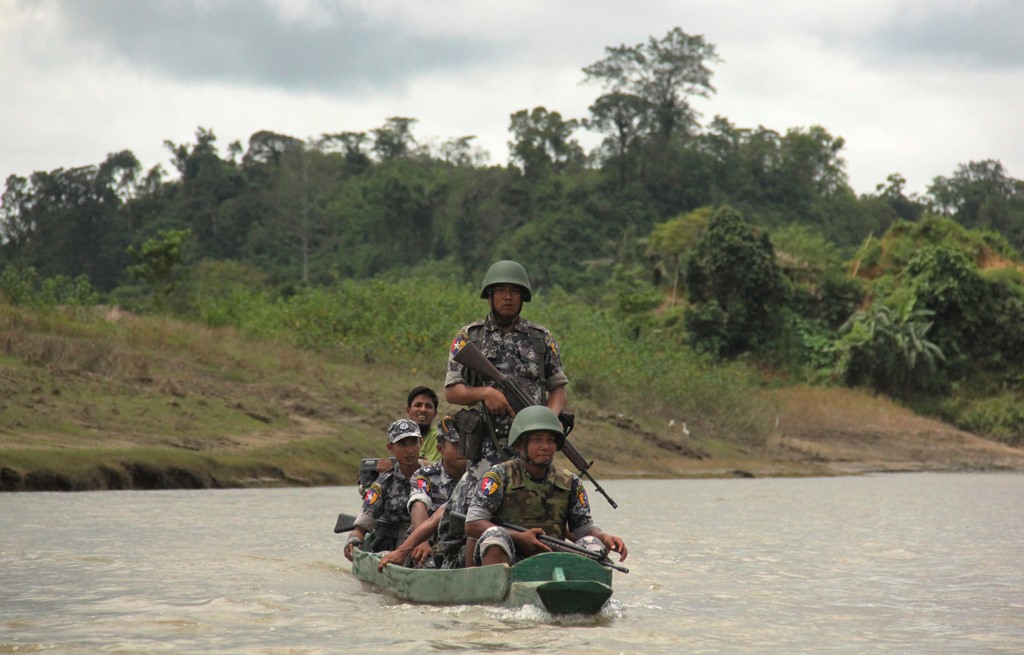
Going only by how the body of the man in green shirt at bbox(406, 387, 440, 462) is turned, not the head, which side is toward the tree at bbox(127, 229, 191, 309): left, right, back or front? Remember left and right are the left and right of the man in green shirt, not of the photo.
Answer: back

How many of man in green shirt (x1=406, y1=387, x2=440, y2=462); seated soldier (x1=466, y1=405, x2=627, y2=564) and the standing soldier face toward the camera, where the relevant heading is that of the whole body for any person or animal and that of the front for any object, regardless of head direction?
3

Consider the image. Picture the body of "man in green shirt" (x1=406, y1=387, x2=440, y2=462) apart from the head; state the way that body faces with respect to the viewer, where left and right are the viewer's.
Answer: facing the viewer

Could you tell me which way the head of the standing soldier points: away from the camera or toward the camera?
toward the camera

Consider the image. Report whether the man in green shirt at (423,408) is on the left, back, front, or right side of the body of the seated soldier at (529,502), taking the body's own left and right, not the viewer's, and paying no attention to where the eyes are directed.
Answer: back

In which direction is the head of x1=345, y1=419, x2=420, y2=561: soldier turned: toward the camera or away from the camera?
toward the camera

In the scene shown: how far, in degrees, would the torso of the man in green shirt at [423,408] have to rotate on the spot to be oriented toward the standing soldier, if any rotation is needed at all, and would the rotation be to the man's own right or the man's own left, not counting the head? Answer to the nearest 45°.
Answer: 0° — they already face them

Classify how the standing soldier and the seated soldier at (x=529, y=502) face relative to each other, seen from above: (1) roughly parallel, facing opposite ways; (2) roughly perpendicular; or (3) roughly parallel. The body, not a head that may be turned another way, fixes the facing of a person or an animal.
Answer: roughly parallel

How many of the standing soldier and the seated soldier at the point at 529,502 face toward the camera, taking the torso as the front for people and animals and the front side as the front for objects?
2

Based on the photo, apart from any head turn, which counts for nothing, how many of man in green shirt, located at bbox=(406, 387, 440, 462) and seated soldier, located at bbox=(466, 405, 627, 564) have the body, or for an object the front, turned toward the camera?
2

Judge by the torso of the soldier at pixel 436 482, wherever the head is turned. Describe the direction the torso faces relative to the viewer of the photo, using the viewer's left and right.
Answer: facing the viewer and to the right of the viewer

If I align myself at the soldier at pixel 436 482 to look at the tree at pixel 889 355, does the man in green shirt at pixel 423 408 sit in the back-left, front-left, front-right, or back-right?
front-left

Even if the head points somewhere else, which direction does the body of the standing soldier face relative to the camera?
toward the camera

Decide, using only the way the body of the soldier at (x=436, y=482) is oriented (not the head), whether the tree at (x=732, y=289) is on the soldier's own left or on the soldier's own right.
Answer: on the soldier's own left

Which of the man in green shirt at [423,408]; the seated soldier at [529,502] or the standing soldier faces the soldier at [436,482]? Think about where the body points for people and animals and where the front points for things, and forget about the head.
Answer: the man in green shirt at [423,408]
